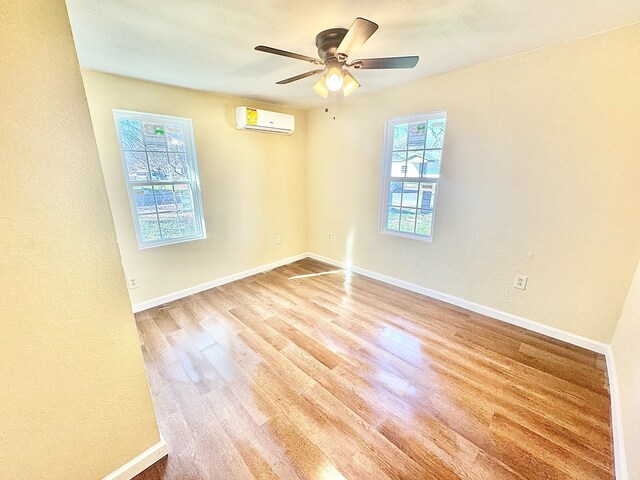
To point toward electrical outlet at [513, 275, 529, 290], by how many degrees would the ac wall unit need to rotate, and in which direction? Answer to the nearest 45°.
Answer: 0° — it already faces it

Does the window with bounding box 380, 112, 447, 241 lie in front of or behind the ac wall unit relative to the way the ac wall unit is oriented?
in front

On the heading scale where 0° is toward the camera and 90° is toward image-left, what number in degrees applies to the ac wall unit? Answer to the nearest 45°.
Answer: approximately 315°

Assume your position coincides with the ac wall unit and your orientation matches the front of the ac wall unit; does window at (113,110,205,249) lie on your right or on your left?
on your right

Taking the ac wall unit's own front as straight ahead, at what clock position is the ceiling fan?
The ceiling fan is roughly at 1 o'clock from the ac wall unit.

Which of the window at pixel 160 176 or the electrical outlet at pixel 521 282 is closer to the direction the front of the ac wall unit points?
the electrical outlet
